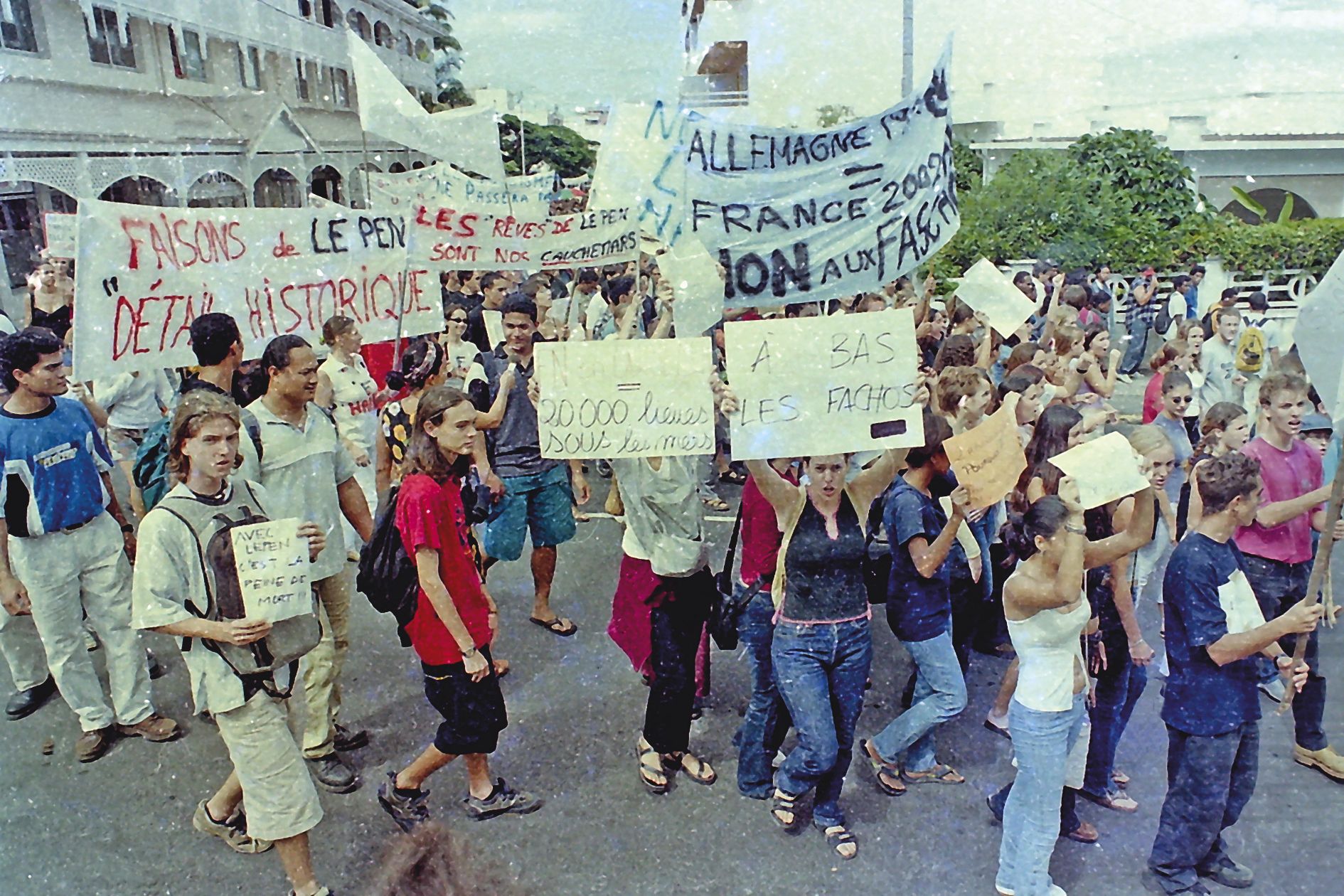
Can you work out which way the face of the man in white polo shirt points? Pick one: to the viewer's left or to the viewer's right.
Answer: to the viewer's right

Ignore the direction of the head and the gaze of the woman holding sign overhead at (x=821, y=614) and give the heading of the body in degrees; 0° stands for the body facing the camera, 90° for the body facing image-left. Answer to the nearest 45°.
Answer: approximately 0°

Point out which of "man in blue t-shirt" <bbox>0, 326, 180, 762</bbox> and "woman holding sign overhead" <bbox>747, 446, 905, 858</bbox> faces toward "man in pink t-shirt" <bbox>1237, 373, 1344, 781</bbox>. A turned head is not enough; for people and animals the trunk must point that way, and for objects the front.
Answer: the man in blue t-shirt

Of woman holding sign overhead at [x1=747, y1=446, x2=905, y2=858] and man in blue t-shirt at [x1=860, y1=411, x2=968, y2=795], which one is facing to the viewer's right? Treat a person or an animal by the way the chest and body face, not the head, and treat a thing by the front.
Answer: the man in blue t-shirt

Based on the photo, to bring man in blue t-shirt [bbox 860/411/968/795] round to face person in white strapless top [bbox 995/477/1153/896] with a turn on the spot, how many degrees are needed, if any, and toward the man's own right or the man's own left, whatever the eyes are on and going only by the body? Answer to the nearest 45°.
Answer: approximately 45° to the man's own right

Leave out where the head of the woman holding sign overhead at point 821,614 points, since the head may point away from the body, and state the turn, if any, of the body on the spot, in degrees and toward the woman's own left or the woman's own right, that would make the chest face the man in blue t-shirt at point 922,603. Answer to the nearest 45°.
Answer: approximately 135° to the woman's own left
